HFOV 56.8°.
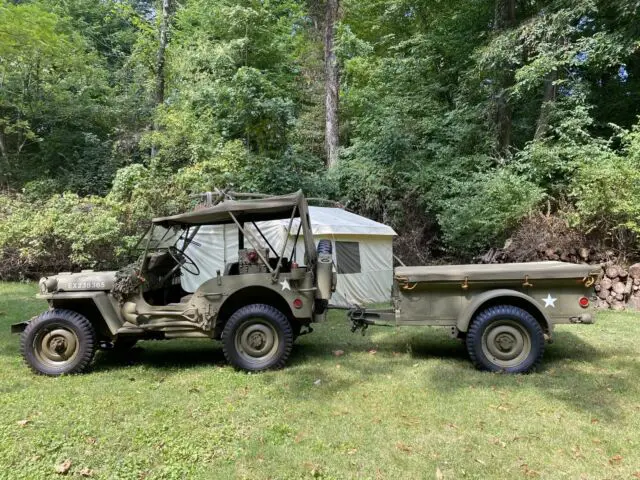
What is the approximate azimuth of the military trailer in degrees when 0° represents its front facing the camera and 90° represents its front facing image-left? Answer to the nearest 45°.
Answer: approximately 90°

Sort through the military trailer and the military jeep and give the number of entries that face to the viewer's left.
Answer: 2

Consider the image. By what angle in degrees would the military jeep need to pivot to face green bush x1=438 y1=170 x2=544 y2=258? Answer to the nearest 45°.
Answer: approximately 135° to its right

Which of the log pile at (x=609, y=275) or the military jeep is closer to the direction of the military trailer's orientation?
the military jeep

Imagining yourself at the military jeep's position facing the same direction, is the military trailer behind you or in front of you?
behind

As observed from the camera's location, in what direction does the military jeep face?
facing to the left of the viewer

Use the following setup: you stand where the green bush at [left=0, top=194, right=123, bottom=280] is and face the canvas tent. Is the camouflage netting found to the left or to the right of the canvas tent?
right

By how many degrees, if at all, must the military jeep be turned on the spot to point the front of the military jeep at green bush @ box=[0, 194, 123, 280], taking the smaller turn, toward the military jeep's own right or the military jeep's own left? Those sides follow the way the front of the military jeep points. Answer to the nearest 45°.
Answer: approximately 90° to the military jeep's own right

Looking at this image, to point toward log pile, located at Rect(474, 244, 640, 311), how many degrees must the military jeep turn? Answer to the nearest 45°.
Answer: approximately 180°

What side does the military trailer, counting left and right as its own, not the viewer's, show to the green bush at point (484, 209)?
right

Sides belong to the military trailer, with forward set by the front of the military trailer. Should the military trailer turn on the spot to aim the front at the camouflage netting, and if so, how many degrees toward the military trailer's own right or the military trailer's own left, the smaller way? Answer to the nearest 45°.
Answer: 0° — it already faces it
